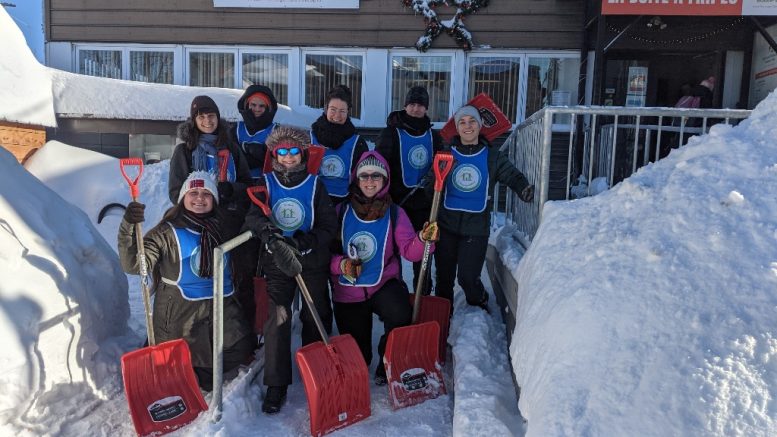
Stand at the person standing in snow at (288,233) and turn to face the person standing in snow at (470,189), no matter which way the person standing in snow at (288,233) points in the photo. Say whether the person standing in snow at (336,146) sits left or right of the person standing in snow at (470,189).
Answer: left

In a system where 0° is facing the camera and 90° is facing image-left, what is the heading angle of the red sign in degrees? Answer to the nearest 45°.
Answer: approximately 0°

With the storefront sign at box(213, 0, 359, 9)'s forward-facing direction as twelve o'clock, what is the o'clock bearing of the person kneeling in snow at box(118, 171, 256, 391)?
The person kneeling in snow is roughly at 12 o'clock from the storefront sign.

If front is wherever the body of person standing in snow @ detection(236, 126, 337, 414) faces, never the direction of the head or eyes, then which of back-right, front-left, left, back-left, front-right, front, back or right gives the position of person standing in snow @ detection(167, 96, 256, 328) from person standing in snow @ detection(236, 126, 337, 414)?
back-right

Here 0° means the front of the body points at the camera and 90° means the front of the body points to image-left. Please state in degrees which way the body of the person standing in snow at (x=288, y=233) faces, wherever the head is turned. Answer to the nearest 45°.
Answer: approximately 0°

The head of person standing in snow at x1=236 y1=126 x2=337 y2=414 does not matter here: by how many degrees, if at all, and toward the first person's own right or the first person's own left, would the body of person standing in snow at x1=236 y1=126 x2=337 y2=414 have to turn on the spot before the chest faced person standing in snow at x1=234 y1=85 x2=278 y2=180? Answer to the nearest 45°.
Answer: approximately 180°
